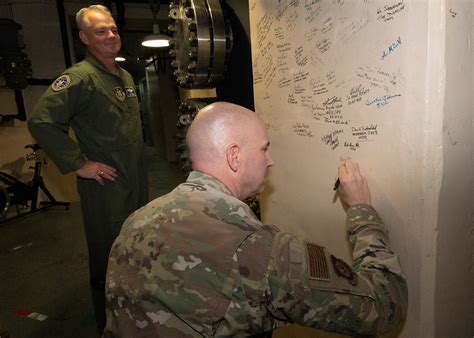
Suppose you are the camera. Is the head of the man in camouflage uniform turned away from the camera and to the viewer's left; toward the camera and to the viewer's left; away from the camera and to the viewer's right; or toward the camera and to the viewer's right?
away from the camera and to the viewer's right

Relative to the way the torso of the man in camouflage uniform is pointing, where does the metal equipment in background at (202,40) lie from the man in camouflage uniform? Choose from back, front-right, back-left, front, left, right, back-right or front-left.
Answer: front-left

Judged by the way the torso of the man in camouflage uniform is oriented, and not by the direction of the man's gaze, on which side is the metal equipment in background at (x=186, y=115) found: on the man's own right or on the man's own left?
on the man's own left

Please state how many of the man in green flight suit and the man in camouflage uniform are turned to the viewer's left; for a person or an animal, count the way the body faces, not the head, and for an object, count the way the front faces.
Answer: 0

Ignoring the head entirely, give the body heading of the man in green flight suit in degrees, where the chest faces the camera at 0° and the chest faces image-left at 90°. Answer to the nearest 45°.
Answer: approximately 315°

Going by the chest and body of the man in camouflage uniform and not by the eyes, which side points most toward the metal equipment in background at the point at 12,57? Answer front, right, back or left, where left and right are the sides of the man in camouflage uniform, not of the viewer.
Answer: left

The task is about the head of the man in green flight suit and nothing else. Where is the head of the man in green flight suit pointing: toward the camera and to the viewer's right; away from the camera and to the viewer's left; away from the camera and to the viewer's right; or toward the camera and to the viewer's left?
toward the camera and to the viewer's right

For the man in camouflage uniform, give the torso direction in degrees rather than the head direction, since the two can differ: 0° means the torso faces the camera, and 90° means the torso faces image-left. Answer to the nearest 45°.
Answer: approximately 225°
